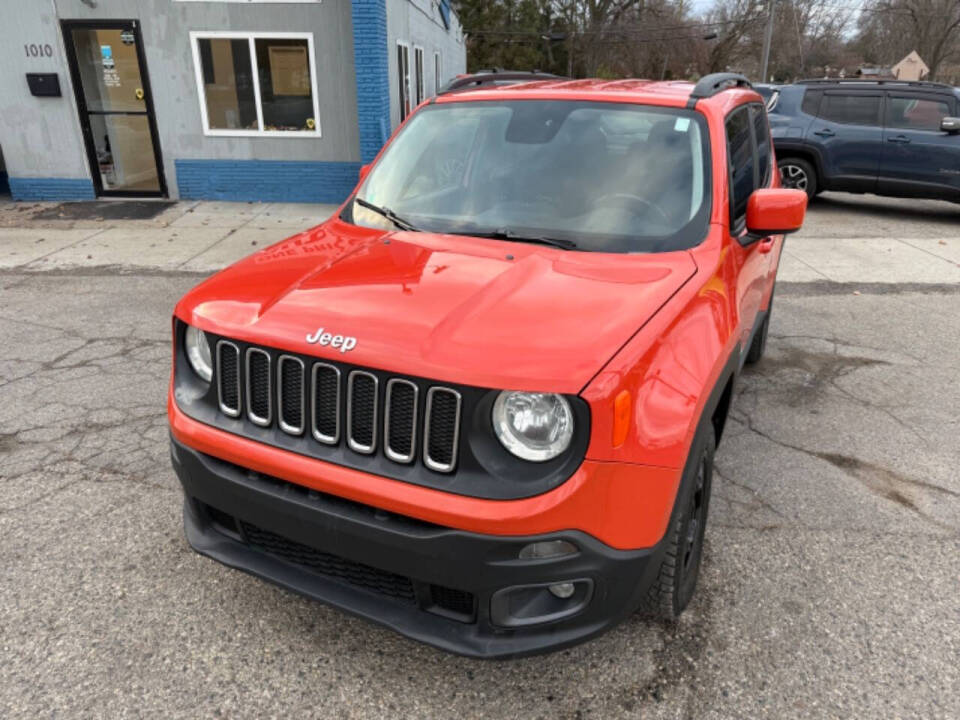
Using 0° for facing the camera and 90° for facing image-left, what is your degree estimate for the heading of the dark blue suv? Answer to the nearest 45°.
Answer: approximately 270°

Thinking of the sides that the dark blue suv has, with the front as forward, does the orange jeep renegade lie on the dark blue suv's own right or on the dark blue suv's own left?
on the dark blue suv's own right

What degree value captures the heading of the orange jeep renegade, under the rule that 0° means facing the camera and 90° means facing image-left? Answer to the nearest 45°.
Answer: approximately 45°

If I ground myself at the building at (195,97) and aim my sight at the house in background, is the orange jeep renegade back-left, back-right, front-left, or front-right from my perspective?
back-right

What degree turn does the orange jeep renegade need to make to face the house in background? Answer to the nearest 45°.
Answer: approximately 180°

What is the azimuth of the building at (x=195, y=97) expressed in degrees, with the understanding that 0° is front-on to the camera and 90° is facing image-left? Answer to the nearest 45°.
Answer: approximately 0°

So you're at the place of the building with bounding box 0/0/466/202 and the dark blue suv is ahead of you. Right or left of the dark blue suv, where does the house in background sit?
left

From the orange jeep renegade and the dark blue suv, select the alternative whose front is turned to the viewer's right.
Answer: the dark blue suv

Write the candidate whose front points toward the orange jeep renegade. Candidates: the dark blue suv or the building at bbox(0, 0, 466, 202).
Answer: the building

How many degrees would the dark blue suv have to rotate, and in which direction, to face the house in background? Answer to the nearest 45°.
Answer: approximately 90° to its left

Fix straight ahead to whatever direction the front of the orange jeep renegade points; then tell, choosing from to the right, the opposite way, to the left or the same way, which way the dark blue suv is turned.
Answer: to the left

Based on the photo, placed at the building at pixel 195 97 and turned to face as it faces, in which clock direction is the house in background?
The house in background is roughly at 8 o'clock from the building.

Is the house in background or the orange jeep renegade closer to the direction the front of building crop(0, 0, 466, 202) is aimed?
the orange jeep renegade
